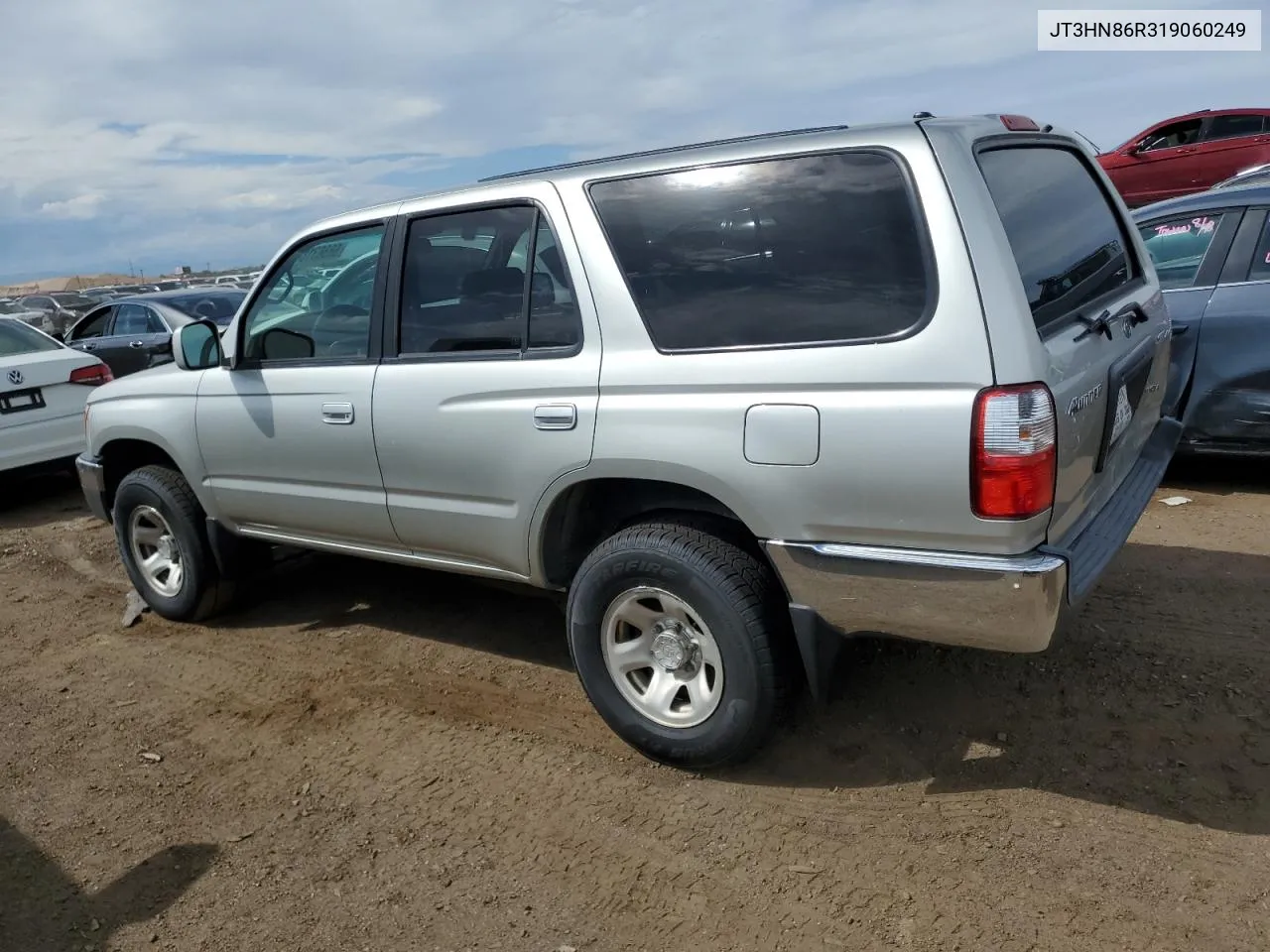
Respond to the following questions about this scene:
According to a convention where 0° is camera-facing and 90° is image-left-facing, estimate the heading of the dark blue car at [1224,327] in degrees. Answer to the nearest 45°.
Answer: approximately 90°

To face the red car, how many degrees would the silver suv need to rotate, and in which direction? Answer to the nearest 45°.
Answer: approximately 90° to its right

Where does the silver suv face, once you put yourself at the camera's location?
facing away from the viewer and to the left of the viewer

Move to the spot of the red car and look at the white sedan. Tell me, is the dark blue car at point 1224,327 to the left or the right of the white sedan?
left

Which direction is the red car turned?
to the viewer's left

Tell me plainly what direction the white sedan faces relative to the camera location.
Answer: facing away from the viewer and to the left of the viewer

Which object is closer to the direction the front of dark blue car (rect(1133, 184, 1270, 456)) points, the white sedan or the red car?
the white sedan

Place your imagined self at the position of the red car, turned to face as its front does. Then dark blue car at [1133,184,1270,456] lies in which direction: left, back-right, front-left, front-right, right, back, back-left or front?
left

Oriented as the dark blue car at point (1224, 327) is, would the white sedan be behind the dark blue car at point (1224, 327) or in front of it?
in front

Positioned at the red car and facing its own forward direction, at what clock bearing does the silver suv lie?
The silver suv is roughly at 9 o'clock from the red car.

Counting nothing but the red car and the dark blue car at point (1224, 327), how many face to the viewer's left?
2

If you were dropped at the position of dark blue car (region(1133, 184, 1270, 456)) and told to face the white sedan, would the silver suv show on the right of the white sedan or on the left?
left
